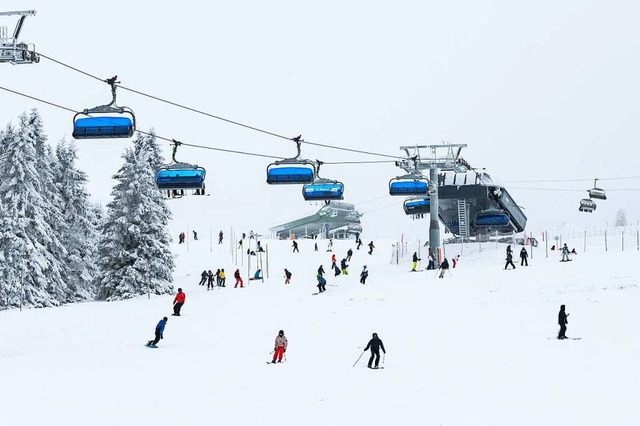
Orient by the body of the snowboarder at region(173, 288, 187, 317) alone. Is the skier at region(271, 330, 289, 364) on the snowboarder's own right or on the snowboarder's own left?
on the snowboarder's own left

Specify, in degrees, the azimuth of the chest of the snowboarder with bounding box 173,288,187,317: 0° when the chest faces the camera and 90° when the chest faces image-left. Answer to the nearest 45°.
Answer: approximately 45°

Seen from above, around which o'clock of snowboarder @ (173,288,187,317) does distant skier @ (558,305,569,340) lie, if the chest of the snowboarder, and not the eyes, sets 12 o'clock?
The distant skier is roughly at 9 o'clock from the snowboarder.

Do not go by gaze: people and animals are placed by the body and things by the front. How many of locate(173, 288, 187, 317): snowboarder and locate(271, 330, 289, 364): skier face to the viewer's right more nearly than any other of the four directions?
0

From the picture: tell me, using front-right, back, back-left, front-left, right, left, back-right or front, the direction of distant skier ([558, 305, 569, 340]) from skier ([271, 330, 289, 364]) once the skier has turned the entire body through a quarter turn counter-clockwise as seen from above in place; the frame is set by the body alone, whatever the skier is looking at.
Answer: front-left

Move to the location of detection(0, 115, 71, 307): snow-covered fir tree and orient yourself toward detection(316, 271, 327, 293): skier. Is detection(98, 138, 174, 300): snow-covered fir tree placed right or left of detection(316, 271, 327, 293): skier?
left

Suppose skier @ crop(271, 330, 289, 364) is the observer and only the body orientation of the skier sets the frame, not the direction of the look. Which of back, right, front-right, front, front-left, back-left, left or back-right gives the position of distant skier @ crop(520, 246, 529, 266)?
back
